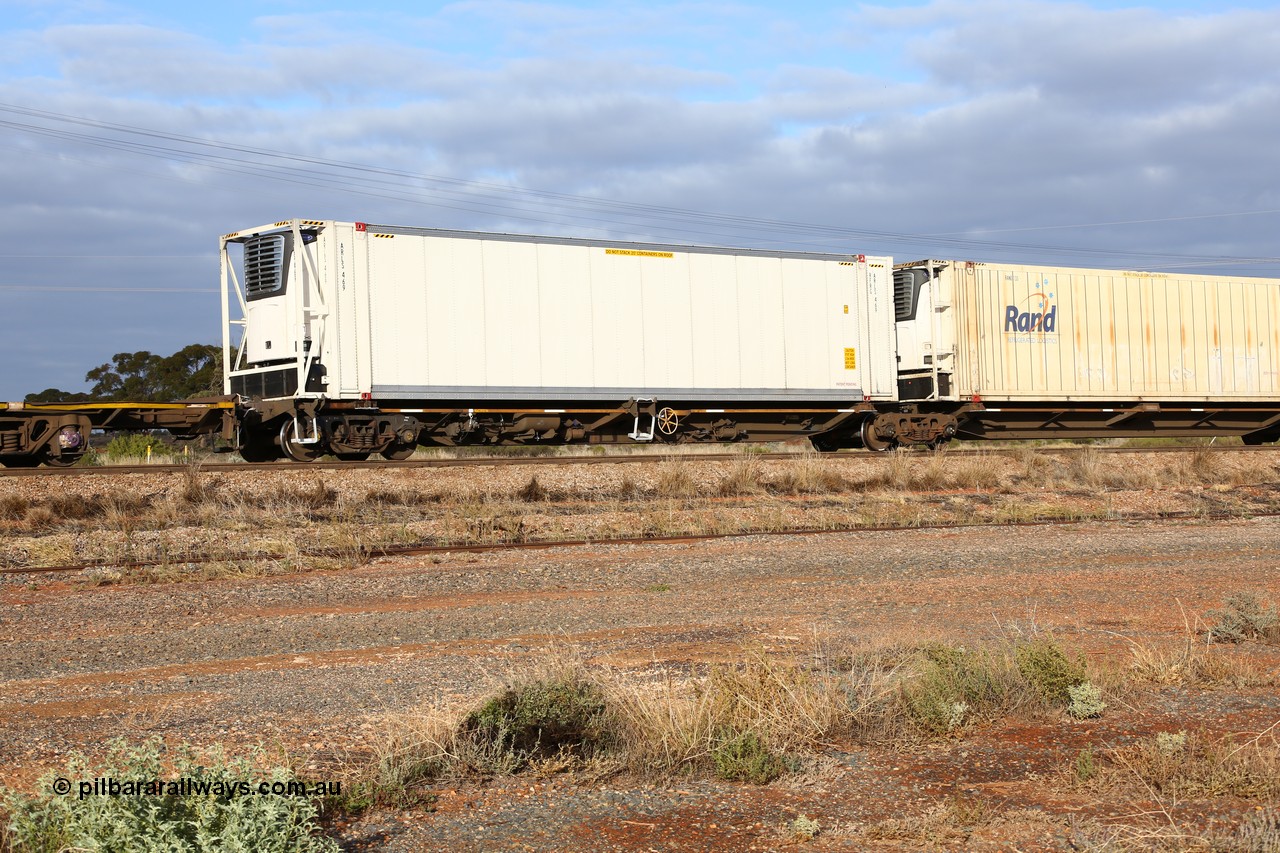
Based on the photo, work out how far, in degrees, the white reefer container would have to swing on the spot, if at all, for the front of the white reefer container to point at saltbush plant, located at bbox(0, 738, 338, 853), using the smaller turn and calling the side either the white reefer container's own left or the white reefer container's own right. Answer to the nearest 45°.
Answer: approximately 45° to the white reefer container's own left

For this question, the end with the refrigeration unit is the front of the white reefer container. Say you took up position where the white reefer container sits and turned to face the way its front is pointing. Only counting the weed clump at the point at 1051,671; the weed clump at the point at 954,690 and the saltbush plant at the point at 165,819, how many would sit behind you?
0

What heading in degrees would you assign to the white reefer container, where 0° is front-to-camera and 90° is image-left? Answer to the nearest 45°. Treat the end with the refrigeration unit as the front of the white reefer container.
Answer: approximately 45°

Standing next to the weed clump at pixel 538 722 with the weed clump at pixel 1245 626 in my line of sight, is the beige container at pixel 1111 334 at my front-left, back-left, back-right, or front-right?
front-left

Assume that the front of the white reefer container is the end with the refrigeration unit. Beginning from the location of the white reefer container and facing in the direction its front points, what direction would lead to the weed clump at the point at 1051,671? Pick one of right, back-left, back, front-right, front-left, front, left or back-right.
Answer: front-left

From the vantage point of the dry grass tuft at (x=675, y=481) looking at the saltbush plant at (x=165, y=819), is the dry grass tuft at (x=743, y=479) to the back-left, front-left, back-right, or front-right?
back-left

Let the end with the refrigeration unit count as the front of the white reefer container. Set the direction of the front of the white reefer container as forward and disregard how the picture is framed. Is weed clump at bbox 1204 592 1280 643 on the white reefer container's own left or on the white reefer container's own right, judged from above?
on the white reefer container's own left

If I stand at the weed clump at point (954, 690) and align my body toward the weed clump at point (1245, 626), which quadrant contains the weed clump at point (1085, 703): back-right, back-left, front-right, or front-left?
front-right

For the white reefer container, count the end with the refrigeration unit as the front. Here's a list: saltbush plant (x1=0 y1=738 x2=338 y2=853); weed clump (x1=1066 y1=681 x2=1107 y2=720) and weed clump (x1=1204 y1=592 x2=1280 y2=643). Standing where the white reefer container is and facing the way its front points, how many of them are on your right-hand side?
0

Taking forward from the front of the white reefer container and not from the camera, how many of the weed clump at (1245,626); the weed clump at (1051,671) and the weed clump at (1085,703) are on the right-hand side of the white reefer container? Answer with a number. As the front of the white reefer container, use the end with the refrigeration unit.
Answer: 0

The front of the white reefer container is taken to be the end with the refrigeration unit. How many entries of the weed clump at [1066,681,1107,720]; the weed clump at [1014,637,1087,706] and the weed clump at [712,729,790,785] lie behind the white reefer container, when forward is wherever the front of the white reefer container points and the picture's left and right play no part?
0
